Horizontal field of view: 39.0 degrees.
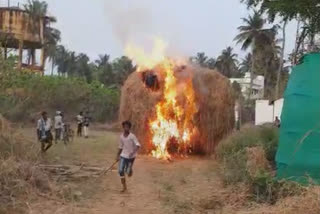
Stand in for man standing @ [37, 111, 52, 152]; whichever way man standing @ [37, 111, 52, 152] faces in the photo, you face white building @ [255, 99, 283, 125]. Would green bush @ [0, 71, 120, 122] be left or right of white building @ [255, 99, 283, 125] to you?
left

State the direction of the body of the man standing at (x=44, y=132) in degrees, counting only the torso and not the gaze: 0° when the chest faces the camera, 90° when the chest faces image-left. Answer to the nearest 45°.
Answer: approximately 0°

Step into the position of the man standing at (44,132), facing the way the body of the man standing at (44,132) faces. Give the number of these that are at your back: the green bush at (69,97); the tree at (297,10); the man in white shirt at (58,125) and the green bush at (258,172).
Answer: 2

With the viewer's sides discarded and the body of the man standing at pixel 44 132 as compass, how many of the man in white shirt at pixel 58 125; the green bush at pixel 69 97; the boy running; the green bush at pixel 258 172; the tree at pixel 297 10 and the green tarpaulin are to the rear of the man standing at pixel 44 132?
2

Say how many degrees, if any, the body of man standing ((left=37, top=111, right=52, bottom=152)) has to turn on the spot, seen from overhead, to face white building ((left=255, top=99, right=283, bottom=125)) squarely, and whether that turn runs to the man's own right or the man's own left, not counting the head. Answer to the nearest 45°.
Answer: approximately 135° to the man's own left

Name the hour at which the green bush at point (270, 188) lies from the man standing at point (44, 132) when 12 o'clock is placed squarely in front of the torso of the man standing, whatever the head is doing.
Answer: The green bush is roughly at 11 o'clock from the man standing.

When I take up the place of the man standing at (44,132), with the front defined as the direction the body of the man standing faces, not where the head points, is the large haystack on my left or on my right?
on my left

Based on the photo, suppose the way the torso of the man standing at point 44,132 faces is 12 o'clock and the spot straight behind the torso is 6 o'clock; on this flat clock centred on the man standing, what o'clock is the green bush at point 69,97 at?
The green bush is roughly at 6 o'clock from the man standing.

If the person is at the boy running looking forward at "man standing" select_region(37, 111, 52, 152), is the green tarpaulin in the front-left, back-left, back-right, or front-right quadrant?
back-right

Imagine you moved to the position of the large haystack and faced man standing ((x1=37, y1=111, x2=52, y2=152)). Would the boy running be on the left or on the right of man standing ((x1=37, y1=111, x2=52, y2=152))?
left

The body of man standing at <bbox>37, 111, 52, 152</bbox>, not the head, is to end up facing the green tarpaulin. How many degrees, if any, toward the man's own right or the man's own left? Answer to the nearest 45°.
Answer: approximately 45° to the man's own left

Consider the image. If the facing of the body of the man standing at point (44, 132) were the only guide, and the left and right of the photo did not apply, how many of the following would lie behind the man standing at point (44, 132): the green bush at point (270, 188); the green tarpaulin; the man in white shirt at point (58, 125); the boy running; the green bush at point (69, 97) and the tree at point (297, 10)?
2

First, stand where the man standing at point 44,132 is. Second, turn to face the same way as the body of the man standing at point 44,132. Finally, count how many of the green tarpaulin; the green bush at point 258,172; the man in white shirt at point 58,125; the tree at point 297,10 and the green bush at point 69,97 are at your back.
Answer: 2
